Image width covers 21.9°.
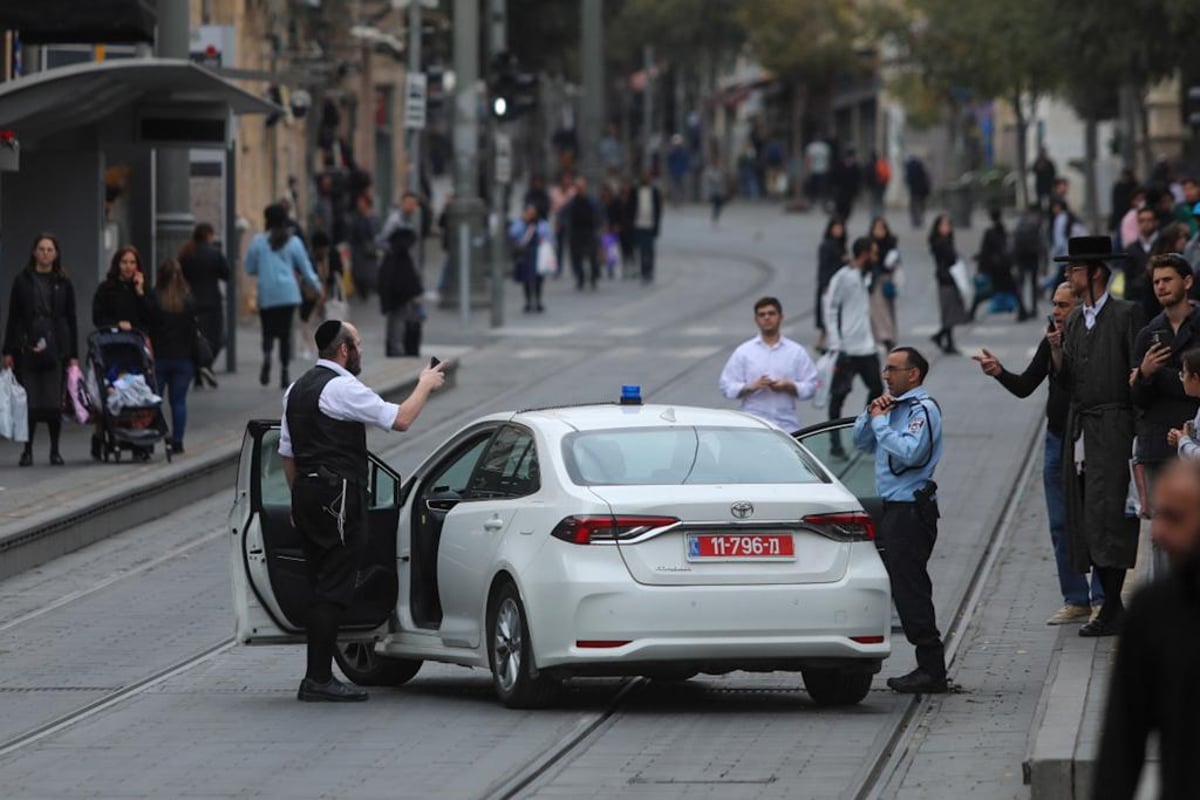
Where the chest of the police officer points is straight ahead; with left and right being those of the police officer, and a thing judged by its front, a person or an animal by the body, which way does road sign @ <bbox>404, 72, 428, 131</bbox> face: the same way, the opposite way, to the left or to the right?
to the left

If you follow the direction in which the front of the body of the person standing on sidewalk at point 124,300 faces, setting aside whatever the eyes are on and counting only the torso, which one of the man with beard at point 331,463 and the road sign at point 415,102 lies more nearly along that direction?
the man with beard

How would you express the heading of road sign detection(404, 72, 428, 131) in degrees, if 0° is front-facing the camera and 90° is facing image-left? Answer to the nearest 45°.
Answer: approximately 0°
